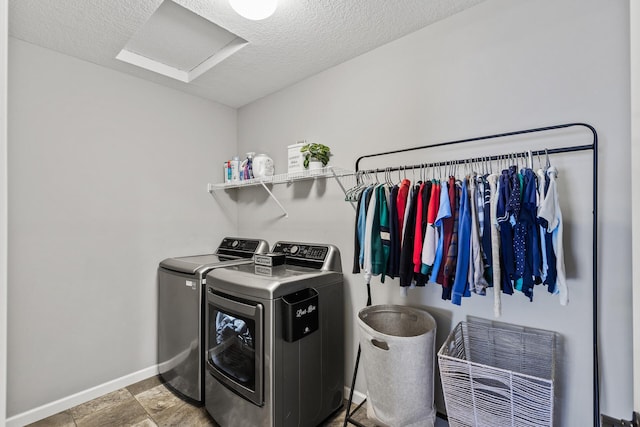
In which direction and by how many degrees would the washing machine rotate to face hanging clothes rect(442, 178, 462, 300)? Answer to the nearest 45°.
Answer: approximately 90° to its left

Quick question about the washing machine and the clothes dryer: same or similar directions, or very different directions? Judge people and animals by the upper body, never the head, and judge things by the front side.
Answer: same or similar directions

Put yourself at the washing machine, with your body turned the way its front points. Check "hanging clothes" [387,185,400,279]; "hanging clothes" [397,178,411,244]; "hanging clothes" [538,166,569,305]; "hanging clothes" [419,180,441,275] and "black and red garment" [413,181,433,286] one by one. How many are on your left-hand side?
5

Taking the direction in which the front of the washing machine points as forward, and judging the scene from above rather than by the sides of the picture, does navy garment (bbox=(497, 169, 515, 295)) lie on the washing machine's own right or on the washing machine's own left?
on the washing machine's own left

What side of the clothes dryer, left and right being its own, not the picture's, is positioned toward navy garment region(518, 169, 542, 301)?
left

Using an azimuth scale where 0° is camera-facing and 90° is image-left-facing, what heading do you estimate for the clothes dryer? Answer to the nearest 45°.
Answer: approximately 45°

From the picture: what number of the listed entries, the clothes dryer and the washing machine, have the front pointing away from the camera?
0

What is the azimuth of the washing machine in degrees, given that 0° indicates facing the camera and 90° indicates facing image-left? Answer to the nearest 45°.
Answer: approximately 45°
